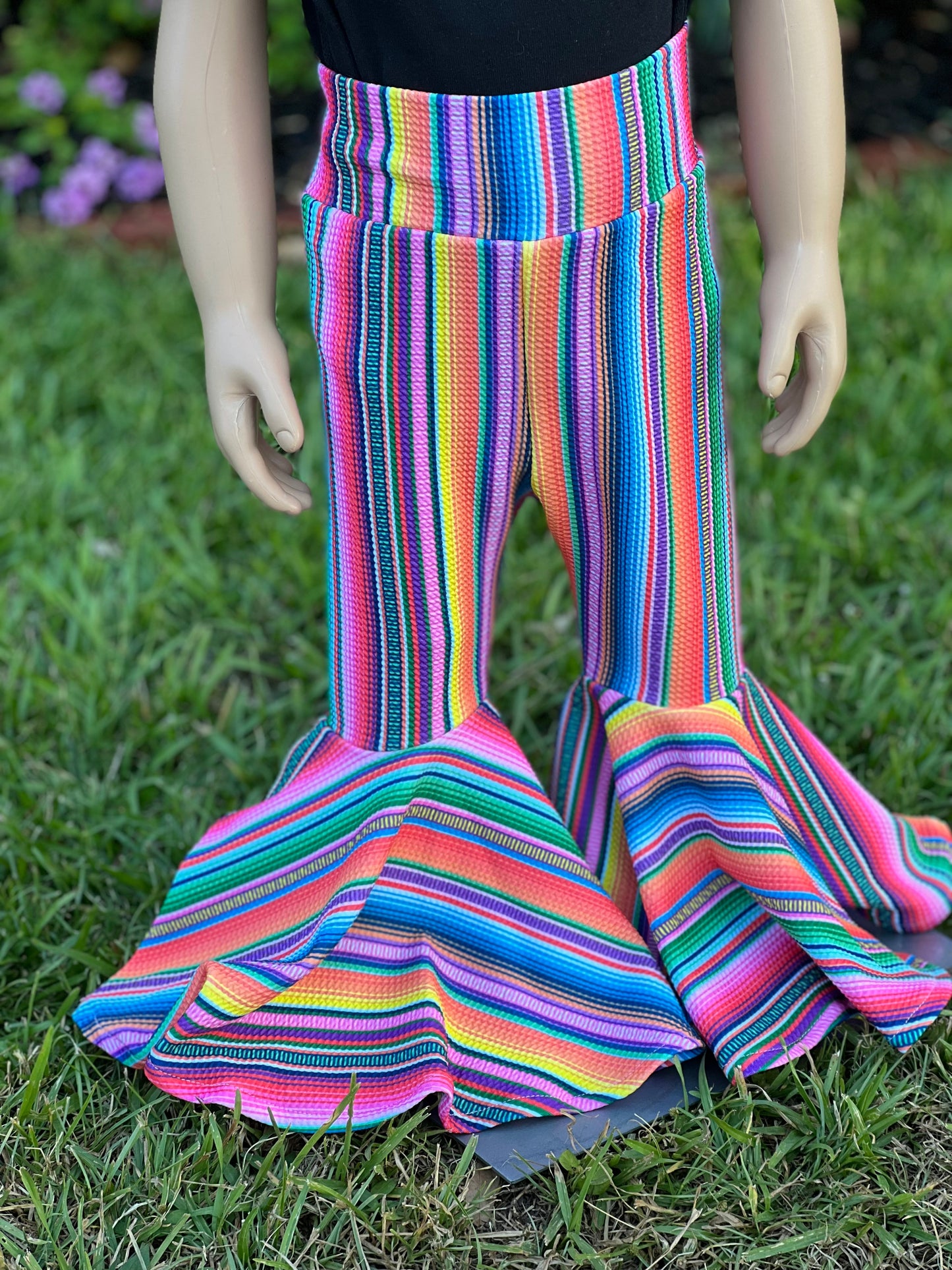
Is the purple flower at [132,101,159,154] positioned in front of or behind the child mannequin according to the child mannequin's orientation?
behind

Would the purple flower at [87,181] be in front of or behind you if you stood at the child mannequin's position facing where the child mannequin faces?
behind

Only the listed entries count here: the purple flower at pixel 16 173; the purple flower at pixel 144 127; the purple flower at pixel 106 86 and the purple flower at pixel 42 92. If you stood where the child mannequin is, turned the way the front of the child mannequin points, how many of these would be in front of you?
0

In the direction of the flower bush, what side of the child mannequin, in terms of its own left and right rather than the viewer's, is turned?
back

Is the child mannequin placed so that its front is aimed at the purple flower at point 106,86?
no

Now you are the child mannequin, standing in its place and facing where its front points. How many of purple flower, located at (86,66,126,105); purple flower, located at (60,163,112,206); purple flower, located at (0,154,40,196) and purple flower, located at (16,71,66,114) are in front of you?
0

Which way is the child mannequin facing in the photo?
toward the camera

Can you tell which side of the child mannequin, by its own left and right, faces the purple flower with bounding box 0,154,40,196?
back

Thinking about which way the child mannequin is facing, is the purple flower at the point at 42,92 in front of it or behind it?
behind
